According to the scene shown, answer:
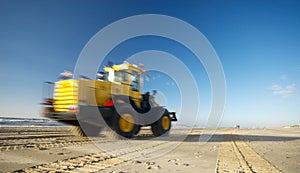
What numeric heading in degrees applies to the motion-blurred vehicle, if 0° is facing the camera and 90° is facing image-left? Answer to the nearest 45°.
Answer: approximately 225°
